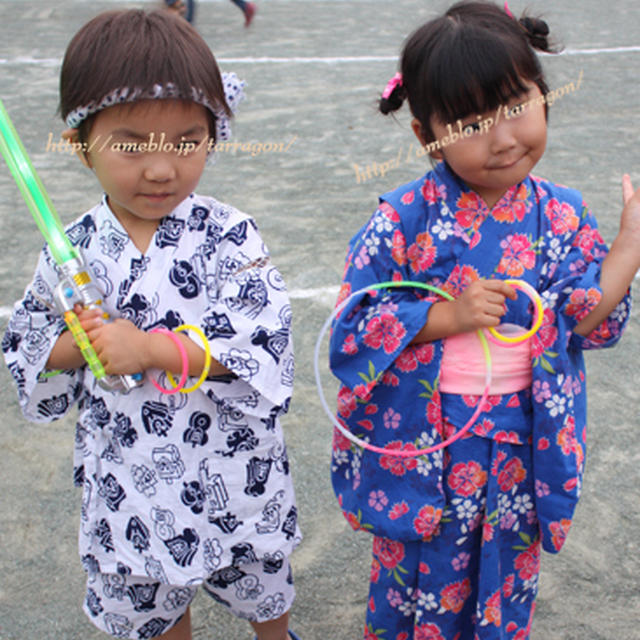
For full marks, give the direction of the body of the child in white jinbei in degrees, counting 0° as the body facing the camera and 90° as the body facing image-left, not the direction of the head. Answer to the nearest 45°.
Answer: approximately 0°
